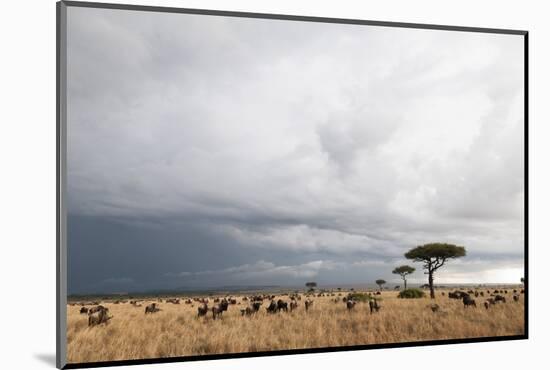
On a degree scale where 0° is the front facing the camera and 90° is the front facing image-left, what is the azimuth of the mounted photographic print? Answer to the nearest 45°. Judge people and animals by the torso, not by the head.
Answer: approximately 315°
